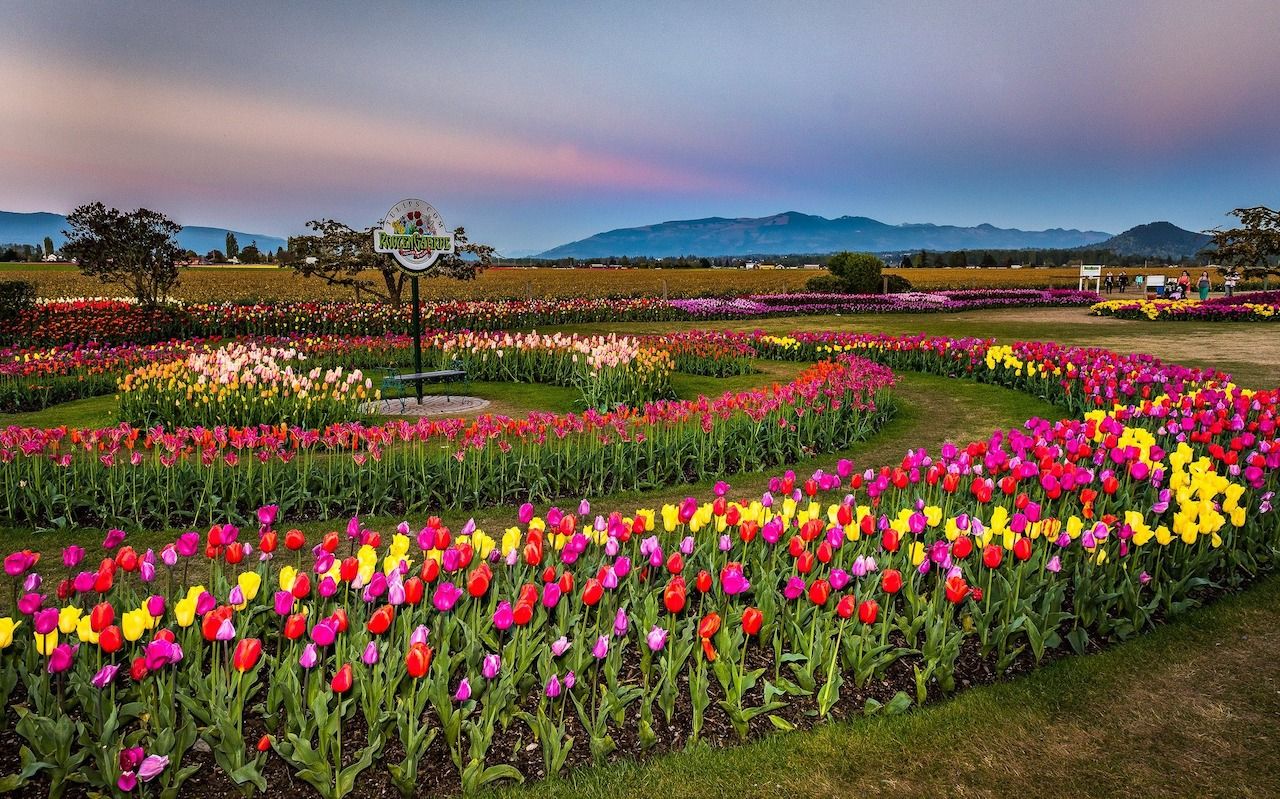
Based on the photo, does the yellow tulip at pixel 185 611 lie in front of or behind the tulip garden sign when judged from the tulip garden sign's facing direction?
in front

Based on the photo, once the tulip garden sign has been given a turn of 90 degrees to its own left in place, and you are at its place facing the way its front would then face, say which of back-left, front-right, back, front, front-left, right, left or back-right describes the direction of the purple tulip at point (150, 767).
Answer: right

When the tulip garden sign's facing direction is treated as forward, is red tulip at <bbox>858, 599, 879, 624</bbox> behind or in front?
in front

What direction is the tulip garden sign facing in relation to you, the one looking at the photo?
facing the viewer

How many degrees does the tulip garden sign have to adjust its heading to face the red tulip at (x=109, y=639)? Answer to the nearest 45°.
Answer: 0° — it already faces it

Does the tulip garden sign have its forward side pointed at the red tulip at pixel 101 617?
yes

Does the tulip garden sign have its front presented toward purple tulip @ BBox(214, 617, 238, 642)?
yes

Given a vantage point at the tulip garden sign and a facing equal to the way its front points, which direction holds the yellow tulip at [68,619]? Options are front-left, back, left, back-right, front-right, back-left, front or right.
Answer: front

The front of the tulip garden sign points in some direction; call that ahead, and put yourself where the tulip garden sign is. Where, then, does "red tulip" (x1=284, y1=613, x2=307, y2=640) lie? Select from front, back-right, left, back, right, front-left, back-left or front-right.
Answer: front

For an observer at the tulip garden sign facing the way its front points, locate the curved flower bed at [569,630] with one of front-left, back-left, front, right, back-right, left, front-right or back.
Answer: front

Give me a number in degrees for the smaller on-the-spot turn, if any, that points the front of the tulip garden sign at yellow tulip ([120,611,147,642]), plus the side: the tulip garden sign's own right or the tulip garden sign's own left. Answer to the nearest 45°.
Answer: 0° — it already faces it

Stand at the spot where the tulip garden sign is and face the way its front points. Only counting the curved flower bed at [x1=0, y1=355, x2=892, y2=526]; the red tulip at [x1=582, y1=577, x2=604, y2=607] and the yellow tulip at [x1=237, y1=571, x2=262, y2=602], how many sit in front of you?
3

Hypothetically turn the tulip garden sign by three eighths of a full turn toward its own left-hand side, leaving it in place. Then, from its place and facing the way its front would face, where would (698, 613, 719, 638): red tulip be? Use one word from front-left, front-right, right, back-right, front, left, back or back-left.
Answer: back-right

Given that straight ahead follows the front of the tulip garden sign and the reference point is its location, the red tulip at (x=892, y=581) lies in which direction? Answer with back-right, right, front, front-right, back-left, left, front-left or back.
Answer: front

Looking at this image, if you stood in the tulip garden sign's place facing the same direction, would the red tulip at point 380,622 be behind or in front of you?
in front

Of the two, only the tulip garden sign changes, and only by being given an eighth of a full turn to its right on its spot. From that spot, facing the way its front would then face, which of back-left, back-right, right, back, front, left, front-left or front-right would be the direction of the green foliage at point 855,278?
back

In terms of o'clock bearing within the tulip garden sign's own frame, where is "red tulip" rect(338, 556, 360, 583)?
The red tulip is roughly at 12 o'clock from the tulip garden sign.
